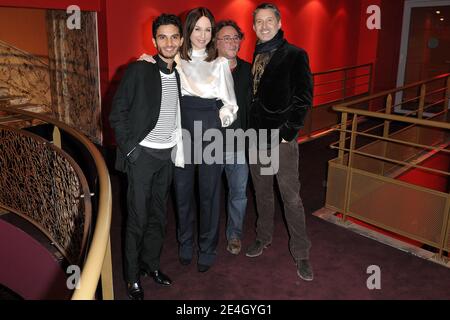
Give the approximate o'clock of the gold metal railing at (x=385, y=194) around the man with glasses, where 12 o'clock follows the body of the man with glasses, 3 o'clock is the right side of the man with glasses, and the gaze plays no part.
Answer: The gold metal railing is roughly at 8 o'clock from the man with glasses.

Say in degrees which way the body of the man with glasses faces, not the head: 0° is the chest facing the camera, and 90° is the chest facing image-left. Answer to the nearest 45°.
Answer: approximately 0°

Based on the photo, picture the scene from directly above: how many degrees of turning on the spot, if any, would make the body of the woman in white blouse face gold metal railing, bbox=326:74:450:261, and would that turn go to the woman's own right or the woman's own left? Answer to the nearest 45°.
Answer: approximately 135° to the woman's own left

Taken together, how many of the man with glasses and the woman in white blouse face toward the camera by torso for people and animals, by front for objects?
2
